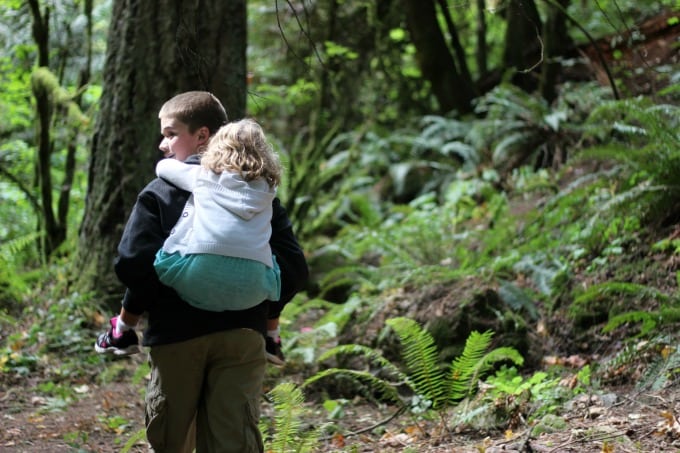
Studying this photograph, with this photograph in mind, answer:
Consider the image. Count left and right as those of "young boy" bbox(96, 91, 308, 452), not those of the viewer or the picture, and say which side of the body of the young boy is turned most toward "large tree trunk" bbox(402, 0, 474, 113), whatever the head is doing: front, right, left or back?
front

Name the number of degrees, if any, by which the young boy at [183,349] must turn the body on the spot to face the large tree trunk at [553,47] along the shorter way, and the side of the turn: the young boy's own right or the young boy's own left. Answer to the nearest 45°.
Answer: approximately 45° to the young boy's own right

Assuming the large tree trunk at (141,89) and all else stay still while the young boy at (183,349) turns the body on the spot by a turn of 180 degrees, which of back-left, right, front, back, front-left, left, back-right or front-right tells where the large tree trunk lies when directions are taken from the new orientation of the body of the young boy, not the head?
back

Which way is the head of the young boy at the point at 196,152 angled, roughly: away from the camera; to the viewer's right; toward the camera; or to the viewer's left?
to the viewer's left

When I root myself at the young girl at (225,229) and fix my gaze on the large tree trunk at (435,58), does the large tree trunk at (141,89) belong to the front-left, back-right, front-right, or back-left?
front-left

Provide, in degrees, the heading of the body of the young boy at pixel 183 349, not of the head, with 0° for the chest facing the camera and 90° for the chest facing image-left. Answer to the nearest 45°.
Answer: approximately 180°

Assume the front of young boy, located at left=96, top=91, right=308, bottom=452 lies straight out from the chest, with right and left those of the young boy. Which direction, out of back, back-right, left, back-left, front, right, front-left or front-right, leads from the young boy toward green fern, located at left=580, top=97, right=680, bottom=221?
front-right
